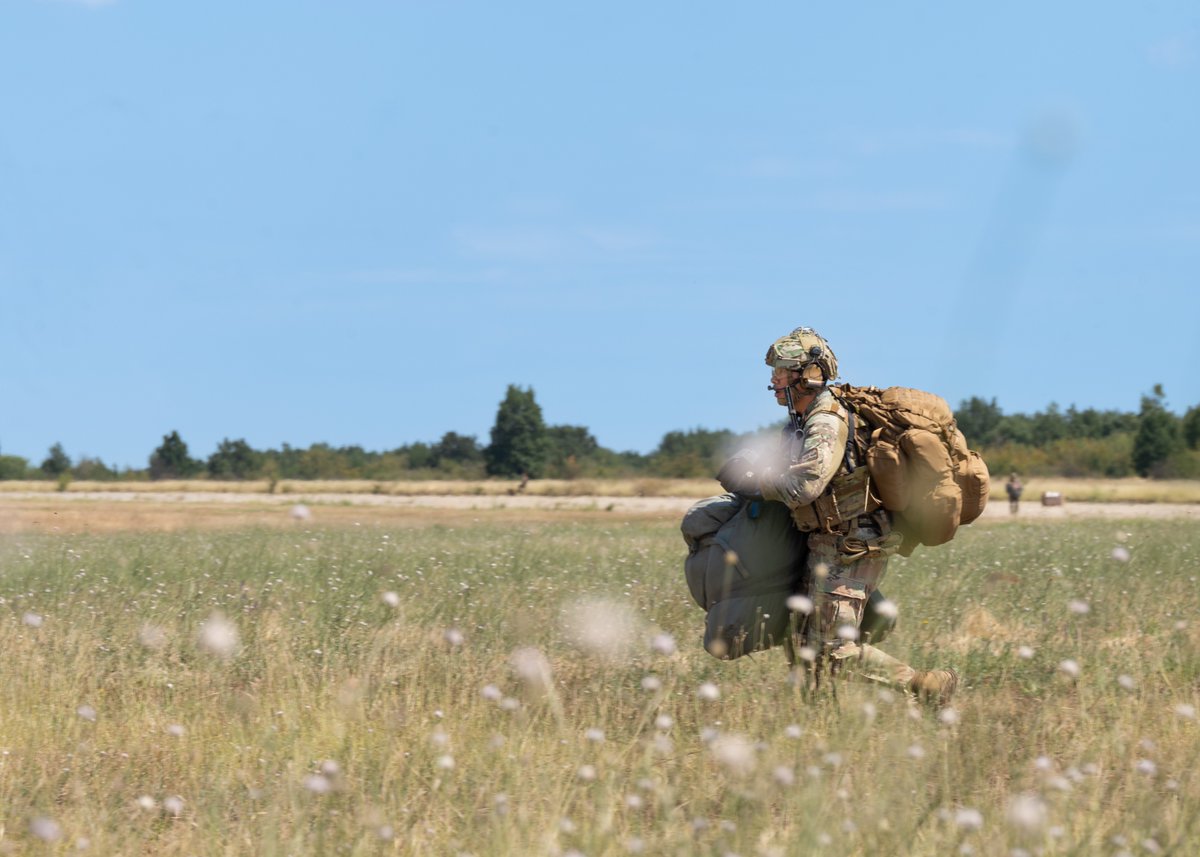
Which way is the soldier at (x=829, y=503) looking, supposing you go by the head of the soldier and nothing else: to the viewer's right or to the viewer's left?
to the viewer's left

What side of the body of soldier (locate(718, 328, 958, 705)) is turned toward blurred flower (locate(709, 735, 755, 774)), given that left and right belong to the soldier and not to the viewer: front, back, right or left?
left

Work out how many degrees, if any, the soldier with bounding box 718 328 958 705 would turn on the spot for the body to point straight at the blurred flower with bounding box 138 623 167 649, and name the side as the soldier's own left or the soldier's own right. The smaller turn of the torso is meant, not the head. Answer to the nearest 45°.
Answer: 0° — they already face it

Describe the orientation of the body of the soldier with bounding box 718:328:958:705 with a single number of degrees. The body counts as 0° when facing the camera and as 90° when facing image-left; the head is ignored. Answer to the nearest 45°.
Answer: approximately 90°
